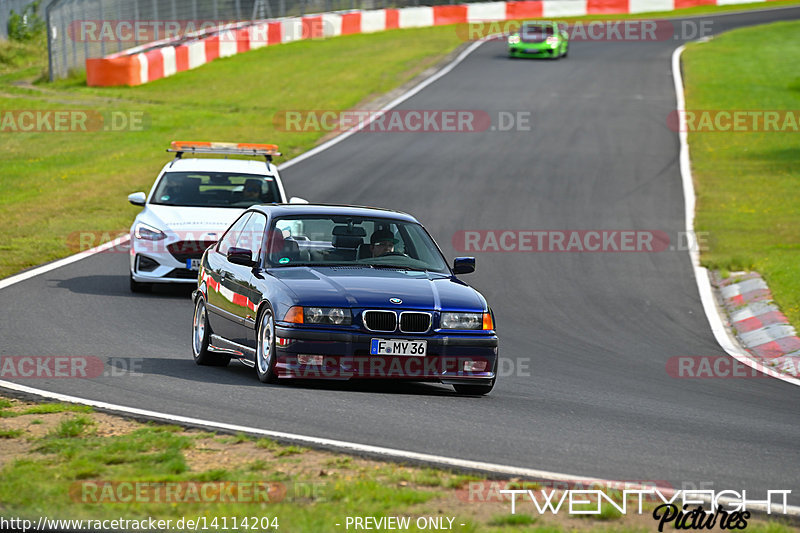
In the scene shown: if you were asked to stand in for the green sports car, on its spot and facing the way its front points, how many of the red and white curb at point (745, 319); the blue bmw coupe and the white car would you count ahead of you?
3

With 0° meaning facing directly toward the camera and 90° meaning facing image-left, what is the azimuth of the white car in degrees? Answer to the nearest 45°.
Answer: approximately 0°

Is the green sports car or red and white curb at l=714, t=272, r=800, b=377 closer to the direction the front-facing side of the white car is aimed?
the red and white curb

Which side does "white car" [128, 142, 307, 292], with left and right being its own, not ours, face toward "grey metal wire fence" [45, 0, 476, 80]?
back

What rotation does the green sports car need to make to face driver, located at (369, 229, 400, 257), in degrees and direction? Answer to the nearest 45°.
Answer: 0° — it already faces them

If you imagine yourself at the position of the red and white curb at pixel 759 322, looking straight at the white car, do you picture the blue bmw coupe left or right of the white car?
left

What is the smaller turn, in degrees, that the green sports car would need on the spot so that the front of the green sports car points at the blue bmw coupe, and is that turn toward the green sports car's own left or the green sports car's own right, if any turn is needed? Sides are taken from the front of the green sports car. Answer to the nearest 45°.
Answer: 0° — it already faces it

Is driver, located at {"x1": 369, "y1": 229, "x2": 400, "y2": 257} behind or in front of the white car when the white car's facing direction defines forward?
in front

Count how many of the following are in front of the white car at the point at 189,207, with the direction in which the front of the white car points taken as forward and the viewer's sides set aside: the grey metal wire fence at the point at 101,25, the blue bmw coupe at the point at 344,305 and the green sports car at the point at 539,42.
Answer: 1

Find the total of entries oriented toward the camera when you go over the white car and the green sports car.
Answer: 2

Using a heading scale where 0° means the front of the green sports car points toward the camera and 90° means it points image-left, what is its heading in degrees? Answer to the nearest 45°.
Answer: approximately 0°

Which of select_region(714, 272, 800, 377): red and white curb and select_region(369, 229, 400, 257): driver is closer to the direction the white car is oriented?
the driver

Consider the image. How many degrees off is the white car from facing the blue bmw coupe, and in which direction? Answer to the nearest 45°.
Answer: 0° — it already faces it

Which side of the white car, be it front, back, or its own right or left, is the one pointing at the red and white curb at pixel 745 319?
left
